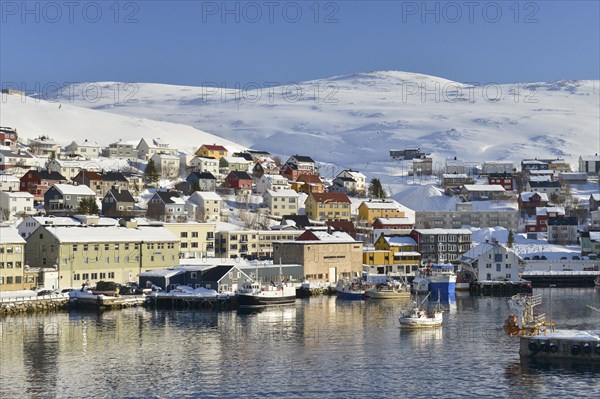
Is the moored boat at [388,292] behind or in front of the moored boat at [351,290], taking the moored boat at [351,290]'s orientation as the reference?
behind

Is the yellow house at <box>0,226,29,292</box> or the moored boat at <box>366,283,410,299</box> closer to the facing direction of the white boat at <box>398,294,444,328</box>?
the yellow house

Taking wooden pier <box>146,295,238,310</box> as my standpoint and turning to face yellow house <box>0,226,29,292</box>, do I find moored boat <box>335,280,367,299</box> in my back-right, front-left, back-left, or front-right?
back-right

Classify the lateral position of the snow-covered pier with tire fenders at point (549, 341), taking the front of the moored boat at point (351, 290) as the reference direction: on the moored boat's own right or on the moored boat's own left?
on the moored boat's own left

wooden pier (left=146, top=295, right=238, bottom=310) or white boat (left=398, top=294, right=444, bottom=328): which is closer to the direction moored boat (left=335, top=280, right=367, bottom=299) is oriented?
the wooden pier

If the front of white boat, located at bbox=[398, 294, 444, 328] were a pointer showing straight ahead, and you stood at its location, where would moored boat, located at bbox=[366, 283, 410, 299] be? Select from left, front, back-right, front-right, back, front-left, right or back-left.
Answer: right

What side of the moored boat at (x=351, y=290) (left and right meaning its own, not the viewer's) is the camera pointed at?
left

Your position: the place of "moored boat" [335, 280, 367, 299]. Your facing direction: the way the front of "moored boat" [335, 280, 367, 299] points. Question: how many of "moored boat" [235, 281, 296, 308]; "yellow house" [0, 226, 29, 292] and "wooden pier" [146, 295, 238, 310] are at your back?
0

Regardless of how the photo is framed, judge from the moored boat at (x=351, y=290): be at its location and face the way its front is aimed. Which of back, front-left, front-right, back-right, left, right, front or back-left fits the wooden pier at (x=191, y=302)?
front-left

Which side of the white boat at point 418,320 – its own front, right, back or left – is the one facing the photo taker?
left

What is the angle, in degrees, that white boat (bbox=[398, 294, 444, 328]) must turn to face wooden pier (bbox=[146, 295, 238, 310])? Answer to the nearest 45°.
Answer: approximately 45° to its right

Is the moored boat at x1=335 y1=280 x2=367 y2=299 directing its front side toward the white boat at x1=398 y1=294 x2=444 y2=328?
no

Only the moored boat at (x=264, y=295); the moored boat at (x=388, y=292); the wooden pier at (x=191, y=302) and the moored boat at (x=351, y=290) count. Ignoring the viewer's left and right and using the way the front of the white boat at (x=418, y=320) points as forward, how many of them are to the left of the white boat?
0

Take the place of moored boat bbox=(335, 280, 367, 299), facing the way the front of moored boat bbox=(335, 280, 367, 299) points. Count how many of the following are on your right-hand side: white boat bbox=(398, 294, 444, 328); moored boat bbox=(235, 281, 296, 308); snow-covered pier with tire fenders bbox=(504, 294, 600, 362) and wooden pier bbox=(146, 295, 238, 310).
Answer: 0

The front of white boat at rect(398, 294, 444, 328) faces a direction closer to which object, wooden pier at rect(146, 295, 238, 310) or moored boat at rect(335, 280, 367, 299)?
the wooden pier

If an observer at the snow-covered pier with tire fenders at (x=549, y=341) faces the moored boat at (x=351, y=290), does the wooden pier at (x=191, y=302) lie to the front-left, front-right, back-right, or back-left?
front-left

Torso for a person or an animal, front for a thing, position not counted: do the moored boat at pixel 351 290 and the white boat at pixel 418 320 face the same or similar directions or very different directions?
same or similar directions

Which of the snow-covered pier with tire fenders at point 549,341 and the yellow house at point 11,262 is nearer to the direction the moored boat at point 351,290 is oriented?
the yellow house
